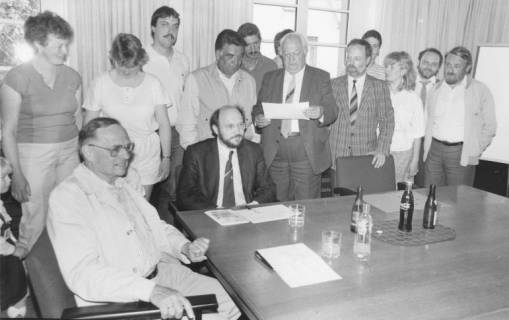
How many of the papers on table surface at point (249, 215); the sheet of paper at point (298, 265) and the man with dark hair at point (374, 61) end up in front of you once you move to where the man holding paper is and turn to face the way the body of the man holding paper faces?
2

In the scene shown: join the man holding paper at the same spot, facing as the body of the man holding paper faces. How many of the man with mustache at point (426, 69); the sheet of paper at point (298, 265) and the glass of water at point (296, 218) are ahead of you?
2

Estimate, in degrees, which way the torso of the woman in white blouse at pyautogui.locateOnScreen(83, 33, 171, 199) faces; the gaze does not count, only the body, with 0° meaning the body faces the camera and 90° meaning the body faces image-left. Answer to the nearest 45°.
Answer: approximately 0°

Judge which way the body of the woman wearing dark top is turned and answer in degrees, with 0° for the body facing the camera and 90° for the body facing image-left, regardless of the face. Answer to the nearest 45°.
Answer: approximately 315°

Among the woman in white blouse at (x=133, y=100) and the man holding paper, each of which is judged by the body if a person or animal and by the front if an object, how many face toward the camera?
2

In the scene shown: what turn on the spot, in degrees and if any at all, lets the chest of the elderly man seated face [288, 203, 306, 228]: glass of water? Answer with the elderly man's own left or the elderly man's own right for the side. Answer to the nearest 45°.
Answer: approximately 45° to the elderly man's own left

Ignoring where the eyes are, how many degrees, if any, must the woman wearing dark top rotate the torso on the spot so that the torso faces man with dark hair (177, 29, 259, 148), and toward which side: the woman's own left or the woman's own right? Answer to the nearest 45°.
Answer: approximately 45° to the woman's own left

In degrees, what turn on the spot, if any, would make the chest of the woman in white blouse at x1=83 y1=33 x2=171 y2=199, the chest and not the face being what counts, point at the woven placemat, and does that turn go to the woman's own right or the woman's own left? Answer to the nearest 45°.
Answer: approximately 45° to the woman's own left
